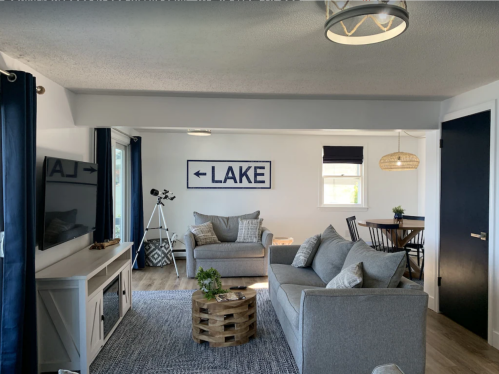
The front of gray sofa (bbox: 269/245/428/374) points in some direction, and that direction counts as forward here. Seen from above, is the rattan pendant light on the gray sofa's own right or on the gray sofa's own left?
on the gray sofa's own right

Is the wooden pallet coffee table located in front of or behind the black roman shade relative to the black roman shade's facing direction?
in front

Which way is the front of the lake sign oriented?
toward the camera

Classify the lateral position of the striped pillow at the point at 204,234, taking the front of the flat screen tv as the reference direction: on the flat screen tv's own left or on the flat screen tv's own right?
on the flat screen tv's own left

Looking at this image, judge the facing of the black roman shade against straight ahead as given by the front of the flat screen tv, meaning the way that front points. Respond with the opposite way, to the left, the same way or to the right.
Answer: to the right

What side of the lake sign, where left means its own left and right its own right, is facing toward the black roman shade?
left

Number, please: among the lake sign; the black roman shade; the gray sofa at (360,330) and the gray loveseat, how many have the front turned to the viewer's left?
1

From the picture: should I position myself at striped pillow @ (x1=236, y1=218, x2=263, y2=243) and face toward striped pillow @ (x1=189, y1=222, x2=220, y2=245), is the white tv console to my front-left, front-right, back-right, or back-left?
front-left

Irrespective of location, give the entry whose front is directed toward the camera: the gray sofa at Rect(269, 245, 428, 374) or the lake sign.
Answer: the lake sign

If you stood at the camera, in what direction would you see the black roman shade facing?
facing the viewer

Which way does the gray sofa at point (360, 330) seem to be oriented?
to the viewer's left

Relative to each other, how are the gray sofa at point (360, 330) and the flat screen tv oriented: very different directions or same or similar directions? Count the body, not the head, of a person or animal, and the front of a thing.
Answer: very different directions

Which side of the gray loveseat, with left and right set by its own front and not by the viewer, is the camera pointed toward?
front

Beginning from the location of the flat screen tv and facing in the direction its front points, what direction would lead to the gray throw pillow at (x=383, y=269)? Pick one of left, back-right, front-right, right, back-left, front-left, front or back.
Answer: front

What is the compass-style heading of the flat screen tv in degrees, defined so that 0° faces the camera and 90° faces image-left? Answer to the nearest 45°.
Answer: approximately 315°
